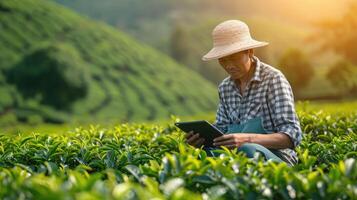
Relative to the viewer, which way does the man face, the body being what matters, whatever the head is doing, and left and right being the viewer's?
facing the viewer and to the left of the viewer

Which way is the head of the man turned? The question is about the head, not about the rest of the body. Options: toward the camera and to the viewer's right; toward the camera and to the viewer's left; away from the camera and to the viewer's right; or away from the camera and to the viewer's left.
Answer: toward the camera and to the viewer's left
